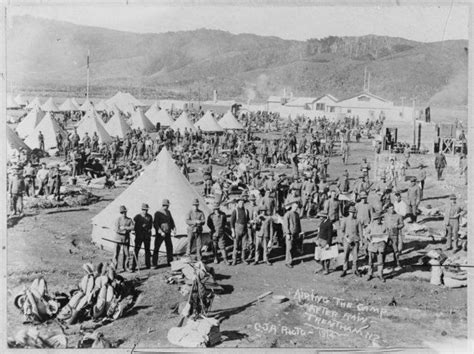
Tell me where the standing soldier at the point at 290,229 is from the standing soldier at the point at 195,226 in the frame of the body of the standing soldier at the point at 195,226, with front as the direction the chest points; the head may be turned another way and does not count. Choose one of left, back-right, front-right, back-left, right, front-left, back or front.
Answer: left

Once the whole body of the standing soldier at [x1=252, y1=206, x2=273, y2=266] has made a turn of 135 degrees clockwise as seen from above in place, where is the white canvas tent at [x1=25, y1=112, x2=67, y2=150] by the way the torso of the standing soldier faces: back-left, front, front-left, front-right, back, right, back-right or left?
front

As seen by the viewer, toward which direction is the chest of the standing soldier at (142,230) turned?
toward the camera

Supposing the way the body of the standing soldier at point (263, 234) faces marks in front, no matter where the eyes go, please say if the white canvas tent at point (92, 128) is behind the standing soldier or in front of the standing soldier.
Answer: behind

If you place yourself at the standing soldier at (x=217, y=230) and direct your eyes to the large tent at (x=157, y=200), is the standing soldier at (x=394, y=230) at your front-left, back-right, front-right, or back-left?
back-right

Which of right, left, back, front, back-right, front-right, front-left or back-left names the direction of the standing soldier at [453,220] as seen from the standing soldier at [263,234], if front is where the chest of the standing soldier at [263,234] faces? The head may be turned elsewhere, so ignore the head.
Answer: left

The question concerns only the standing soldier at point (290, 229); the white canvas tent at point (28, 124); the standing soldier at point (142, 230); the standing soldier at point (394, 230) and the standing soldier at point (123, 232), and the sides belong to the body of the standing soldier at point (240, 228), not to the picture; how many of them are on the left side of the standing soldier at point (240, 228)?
2

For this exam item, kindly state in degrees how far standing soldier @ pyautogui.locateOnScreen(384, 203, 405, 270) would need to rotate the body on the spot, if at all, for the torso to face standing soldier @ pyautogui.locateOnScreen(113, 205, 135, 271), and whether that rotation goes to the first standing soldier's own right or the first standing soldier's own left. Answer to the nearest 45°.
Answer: approximately 90° to the first standing soldier's own right

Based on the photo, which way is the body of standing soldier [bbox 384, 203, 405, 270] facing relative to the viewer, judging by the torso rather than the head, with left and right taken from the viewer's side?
facing the viewer

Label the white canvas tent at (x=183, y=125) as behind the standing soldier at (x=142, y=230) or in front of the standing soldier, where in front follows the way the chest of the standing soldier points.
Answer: behind

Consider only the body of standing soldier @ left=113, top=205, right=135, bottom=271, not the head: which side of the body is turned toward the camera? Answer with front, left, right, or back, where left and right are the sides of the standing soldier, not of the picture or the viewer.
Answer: front

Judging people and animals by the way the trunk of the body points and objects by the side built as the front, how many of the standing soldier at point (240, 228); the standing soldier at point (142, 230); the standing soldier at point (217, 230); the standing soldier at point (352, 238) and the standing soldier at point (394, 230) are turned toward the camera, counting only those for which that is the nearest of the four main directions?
5

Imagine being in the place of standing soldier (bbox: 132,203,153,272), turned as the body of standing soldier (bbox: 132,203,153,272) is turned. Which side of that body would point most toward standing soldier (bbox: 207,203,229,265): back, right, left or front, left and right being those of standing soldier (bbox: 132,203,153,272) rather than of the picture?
left

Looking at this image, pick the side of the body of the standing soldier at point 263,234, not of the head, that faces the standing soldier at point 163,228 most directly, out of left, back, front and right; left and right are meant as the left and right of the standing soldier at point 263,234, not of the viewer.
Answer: right

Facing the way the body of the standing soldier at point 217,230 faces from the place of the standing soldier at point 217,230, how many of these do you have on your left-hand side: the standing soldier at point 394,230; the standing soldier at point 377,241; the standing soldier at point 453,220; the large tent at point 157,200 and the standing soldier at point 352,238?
4
